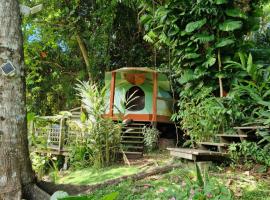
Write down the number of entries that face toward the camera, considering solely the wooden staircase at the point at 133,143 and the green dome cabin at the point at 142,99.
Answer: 2

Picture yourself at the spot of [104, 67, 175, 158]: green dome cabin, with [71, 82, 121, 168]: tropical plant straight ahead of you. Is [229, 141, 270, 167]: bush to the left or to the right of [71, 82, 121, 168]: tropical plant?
left

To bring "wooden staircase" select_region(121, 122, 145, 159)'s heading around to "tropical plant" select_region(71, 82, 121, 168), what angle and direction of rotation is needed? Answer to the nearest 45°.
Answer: approximately 45° to its right

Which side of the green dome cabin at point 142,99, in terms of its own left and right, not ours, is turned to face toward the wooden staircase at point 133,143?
front

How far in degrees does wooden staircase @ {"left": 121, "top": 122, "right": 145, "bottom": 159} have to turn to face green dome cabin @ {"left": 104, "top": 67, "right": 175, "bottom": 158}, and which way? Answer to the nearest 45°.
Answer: approximately 180°

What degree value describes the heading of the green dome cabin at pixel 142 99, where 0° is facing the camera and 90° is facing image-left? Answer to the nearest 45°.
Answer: approximately 0°

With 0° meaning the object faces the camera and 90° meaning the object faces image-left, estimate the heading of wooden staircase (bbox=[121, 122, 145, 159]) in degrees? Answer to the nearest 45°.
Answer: approximately 0°
